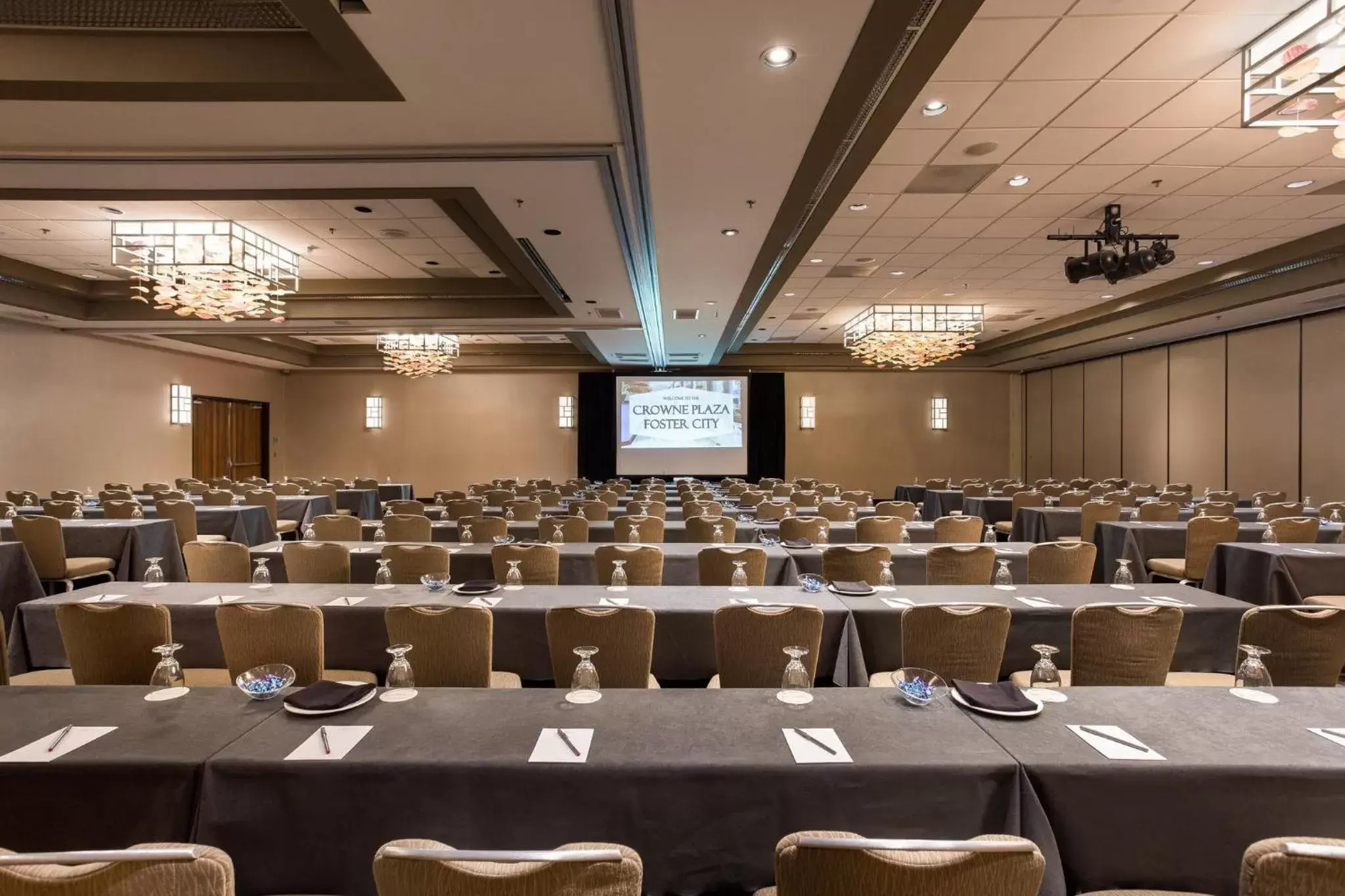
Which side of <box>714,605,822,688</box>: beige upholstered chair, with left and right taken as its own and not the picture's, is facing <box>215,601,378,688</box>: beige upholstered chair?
left

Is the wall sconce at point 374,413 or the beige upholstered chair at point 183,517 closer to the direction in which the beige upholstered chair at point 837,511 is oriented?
the wall sconce

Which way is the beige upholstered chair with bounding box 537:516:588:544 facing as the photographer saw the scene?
facing away from the viewer

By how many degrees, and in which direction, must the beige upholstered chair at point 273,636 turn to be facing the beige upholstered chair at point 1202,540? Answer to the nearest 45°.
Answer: approximately 45° to its right

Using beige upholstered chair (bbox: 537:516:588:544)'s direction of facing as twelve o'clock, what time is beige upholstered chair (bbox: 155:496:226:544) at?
beige upholstered chair (bbox: 155:496:226:544) is roughly at 10 o'clock from beige upholstered chair (bbox: 537:516:588:544).

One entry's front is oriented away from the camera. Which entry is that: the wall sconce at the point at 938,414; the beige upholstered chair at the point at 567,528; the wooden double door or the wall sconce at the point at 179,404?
the beige upholstered chair

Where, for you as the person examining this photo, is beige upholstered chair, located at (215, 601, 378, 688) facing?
facing away from the viewer and to the right of the viewer

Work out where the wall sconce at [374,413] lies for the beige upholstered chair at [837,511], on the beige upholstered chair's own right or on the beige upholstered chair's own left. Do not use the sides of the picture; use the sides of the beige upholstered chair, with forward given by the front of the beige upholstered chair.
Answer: on the beige upholstered chair's own left

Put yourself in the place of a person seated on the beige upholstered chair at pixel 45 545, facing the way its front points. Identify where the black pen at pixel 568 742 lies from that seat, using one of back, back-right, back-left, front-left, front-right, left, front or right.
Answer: back-right

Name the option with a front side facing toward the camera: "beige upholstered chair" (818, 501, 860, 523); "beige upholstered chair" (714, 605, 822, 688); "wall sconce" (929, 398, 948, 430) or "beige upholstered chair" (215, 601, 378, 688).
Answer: the wall sconce

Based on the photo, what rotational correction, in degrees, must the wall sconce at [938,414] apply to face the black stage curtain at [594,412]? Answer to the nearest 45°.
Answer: approximately 90° to its right

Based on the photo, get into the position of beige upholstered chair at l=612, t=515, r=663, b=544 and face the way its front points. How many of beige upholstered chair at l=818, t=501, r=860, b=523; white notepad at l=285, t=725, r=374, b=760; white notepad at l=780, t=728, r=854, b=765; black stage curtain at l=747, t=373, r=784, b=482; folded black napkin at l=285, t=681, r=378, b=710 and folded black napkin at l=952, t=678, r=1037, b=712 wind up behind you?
4

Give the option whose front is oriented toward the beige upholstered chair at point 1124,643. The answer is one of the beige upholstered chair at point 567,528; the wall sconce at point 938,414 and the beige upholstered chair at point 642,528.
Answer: the wall sconce

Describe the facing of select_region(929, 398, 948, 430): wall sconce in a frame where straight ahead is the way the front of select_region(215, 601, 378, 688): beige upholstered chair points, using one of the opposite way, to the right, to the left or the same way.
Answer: the opposite way
